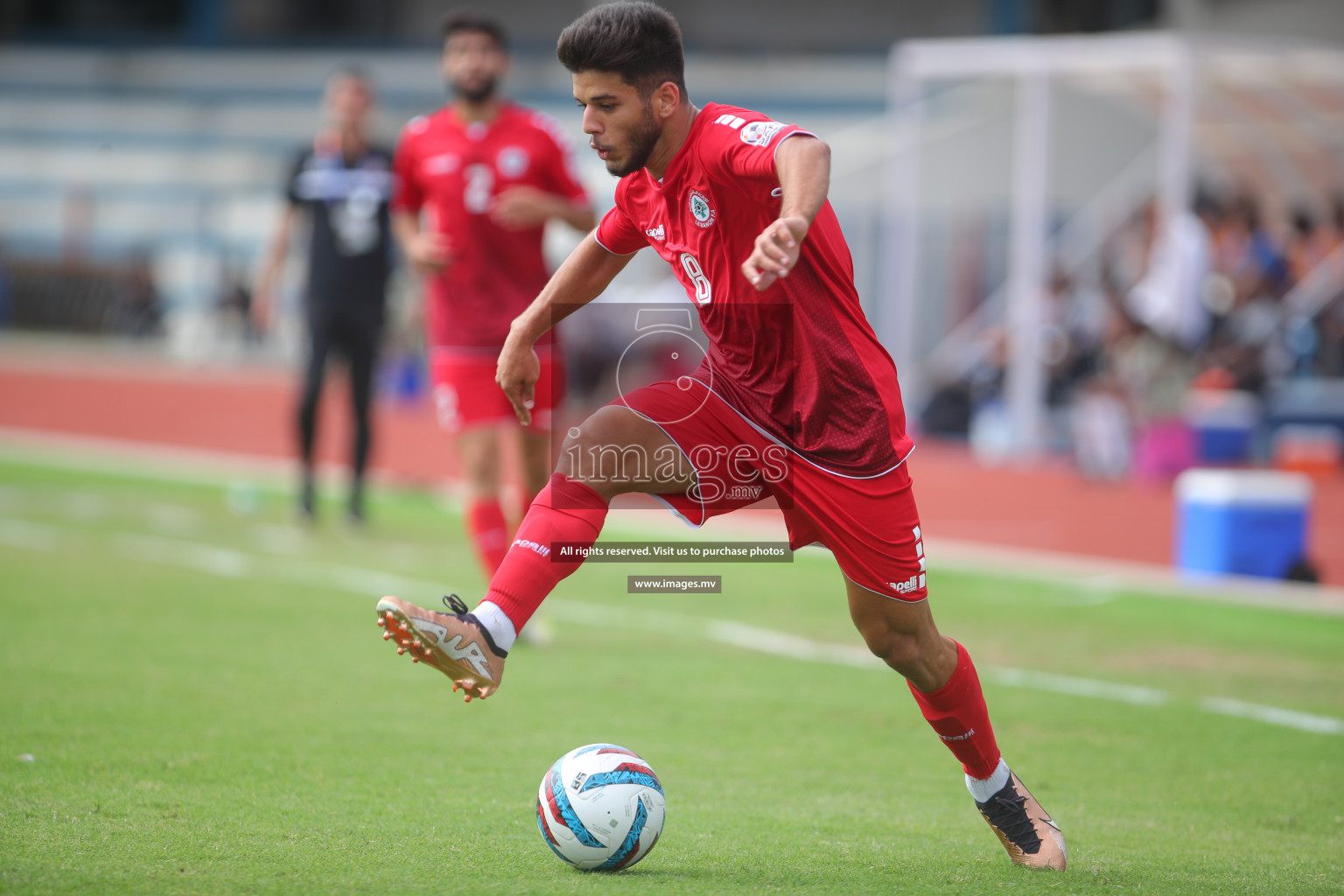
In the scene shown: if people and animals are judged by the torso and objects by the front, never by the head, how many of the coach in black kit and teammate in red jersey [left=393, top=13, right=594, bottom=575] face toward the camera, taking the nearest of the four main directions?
2

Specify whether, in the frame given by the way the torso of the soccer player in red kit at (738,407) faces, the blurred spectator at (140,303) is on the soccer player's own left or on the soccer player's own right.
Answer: on the soccer player's own right

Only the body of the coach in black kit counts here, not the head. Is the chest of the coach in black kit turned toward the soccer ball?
yes

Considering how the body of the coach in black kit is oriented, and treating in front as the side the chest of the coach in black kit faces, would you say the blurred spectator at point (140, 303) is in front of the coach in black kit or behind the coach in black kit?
behind

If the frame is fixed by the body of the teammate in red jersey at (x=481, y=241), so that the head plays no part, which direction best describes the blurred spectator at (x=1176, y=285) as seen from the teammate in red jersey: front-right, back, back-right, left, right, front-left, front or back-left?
back-left

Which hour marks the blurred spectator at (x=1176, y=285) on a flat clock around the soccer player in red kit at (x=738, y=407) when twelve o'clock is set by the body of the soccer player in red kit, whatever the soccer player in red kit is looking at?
The blurred spectator is roughly at 5 o'clock from the soccer player in red kit.
